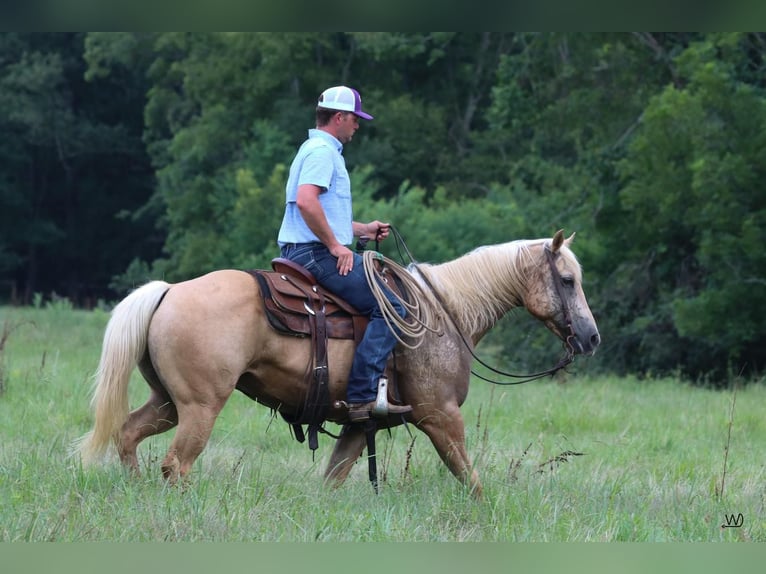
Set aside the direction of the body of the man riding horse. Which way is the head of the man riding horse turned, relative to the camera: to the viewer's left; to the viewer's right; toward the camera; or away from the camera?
to the viewer's right

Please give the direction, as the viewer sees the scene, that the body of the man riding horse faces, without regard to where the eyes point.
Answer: to the viewer's right

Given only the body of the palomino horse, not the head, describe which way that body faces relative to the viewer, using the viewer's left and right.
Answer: facing to the right of the viewer
